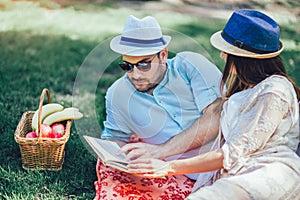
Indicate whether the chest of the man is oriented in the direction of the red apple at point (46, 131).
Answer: no

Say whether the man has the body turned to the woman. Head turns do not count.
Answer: no

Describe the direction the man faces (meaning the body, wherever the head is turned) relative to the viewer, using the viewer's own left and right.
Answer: facing the viewer and to the left of the viewer

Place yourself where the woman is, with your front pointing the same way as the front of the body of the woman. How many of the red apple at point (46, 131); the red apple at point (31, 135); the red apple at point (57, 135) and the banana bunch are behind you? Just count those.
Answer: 0

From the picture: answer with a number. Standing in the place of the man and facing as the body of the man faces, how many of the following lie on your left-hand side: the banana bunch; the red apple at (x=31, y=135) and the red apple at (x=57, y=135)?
0

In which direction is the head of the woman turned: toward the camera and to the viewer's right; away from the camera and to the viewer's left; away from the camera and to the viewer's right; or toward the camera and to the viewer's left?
away from the camera and to the viewer's left

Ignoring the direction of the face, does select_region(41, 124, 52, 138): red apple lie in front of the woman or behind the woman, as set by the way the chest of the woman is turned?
in front

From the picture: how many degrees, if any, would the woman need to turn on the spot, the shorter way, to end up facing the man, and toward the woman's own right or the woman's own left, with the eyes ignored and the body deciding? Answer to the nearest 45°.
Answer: approximately 45° to the woman's own right

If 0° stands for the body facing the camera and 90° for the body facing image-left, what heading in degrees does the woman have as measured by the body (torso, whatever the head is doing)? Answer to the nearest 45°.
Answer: approximately 90°

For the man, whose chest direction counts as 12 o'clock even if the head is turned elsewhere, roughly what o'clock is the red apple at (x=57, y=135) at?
The red apple is roughly at 2 o'clock from the man.

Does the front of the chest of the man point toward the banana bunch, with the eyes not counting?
no

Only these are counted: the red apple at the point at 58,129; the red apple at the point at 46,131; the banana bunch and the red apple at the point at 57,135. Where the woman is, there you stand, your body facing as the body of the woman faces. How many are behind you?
0

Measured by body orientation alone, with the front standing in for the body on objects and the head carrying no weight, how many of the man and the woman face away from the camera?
0

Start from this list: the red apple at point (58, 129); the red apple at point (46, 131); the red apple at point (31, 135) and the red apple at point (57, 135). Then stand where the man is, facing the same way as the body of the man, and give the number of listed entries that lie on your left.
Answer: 0
